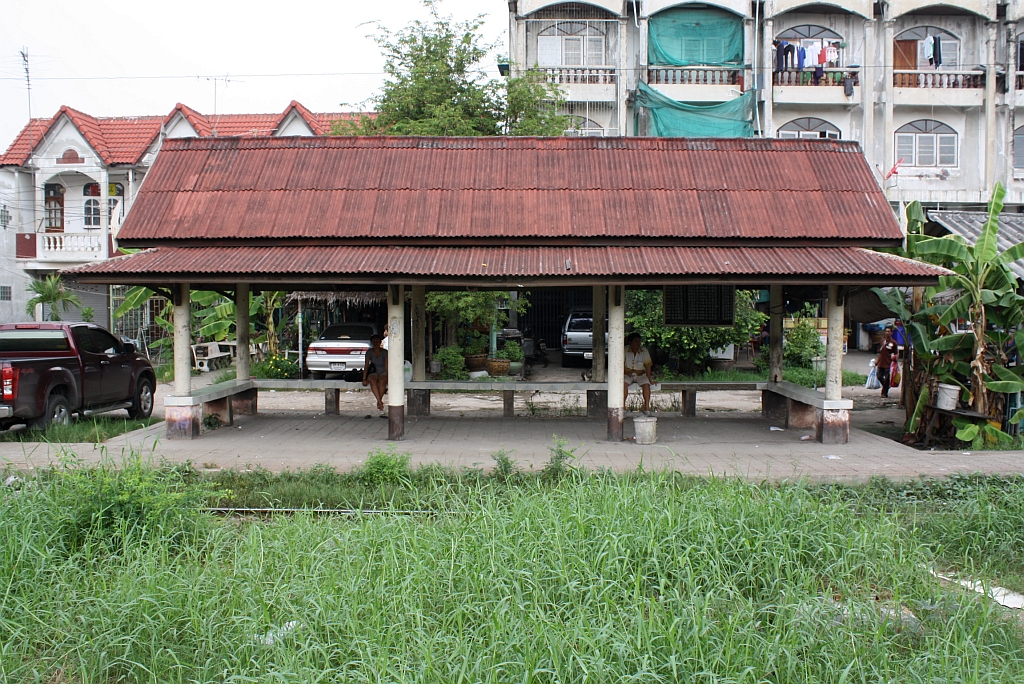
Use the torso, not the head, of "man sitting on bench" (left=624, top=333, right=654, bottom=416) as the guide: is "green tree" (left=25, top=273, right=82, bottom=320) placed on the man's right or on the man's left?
on the man's right

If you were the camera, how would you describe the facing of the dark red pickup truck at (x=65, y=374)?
facing away from the viewer and to the right of the viewer

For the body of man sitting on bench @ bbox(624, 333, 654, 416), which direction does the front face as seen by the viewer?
toward the camera

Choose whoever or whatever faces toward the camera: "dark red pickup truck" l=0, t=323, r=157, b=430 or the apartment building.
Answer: the apartment building

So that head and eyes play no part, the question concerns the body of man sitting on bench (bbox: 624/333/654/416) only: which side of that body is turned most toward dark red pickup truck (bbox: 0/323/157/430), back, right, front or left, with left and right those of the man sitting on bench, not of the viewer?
right

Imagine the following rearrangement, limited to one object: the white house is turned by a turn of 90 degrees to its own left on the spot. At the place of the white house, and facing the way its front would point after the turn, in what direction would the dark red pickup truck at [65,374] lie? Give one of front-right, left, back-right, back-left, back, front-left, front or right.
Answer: right

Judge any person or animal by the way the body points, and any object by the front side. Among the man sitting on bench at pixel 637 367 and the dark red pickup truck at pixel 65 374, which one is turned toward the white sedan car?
the dark red pickup truck

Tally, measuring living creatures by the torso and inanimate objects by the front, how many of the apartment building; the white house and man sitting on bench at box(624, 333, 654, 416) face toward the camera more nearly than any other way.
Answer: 3

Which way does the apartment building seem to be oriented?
toward the camera
